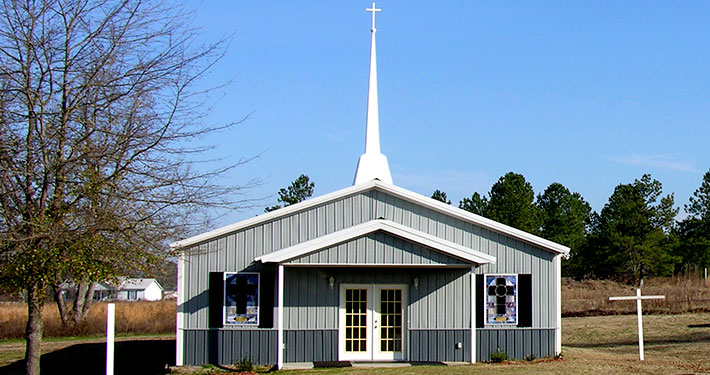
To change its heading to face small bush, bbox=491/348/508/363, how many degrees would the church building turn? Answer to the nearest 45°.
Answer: approximately 90° to its left

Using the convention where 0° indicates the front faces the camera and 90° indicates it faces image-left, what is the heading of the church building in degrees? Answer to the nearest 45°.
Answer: approximately 0°
